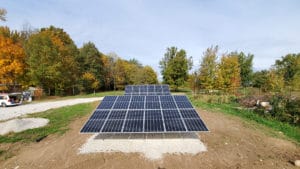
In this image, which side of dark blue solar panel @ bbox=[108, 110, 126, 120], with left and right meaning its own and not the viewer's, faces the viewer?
front

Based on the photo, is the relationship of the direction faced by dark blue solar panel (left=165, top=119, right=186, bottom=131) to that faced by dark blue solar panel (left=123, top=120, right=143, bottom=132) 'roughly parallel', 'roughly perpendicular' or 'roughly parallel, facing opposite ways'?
roughly parallel

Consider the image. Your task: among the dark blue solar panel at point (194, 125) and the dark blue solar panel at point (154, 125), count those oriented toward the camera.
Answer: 2

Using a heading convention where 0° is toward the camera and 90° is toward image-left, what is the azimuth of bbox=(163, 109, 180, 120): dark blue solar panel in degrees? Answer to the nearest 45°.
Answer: approximately 0°

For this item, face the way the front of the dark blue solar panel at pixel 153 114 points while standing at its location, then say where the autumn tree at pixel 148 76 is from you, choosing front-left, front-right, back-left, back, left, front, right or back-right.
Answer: back

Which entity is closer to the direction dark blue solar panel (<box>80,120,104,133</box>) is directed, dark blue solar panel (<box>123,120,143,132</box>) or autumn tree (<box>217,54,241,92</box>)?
the dark blue solar panel

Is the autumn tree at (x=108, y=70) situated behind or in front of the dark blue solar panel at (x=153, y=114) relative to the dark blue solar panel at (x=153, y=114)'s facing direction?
behind

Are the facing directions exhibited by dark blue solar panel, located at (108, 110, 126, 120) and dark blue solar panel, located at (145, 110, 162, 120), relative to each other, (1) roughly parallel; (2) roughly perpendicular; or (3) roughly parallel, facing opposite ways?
roughly parallel

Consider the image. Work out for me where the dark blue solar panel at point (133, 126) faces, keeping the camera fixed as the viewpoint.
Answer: facing the viewer

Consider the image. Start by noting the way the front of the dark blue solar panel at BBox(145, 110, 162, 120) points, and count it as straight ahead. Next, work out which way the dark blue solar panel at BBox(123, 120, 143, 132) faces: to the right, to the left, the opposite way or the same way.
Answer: the same way

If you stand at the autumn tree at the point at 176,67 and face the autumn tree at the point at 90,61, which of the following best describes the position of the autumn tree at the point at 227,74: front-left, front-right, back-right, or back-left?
back-left

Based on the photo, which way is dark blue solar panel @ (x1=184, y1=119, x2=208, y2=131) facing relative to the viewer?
toward the camera

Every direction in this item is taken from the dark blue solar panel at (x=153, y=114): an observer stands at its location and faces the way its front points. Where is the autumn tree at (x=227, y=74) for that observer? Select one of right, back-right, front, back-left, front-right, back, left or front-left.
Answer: back-left

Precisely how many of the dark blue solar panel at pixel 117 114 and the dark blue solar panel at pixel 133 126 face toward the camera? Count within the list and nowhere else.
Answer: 2

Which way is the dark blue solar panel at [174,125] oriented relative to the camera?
toward the camera

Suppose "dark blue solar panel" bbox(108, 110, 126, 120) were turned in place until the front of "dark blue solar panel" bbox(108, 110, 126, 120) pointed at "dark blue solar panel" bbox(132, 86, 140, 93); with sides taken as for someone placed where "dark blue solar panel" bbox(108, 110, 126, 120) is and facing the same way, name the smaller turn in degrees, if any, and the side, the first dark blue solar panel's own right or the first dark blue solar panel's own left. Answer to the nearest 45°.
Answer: approximately 180°

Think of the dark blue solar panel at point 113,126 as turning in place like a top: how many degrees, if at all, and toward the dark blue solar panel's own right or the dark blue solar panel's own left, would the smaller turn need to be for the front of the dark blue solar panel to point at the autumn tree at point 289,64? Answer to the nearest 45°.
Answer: approximately 135° to the dark blue solar panel's own left

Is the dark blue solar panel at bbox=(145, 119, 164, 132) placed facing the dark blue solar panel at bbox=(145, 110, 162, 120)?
no

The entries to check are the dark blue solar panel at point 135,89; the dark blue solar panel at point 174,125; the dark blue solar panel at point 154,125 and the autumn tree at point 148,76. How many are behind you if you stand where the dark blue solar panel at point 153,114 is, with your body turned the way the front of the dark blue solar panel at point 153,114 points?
2

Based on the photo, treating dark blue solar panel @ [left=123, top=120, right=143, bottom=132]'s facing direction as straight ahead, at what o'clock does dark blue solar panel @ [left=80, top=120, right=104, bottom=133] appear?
dark blue solar panel @ [left=80, top=120, right=104, bottom=133] is roughly at 3 o'clock from dark blue solar panel @ [left=123, top=120, right=143, bottom=132].

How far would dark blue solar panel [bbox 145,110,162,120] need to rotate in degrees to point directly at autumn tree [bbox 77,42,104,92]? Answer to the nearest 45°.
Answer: approximately 135° to its right

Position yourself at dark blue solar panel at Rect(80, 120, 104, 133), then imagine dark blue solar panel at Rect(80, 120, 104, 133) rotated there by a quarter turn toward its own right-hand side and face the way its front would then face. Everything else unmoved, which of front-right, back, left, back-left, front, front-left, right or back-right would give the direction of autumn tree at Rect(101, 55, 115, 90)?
right
